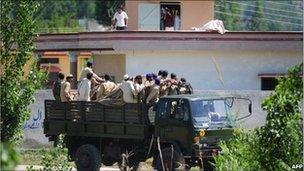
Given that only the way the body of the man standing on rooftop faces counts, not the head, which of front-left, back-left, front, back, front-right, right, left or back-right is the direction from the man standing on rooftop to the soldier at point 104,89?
front

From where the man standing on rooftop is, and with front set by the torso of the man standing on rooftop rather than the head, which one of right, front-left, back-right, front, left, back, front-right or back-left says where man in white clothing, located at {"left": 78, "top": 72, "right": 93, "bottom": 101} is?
front

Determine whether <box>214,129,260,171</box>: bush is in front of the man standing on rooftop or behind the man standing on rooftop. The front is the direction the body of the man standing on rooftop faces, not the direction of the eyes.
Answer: in front

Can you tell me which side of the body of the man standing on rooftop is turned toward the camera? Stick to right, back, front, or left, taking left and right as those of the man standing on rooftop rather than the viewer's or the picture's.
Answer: front

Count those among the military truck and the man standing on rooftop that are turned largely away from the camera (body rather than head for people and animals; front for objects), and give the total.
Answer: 0

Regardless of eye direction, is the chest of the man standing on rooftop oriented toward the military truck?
yes

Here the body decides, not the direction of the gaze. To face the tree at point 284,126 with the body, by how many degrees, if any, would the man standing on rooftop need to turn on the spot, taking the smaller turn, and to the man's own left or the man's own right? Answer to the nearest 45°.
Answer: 0° — they already face it

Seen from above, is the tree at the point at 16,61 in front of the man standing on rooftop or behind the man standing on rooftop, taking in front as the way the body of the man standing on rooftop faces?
in front

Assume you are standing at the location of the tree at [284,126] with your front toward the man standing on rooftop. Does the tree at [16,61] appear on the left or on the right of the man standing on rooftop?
left

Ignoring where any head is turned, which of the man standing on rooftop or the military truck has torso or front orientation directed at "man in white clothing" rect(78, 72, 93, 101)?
the man standing on rooftop

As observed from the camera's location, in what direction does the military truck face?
facing the viewer and to the right of the viewer
